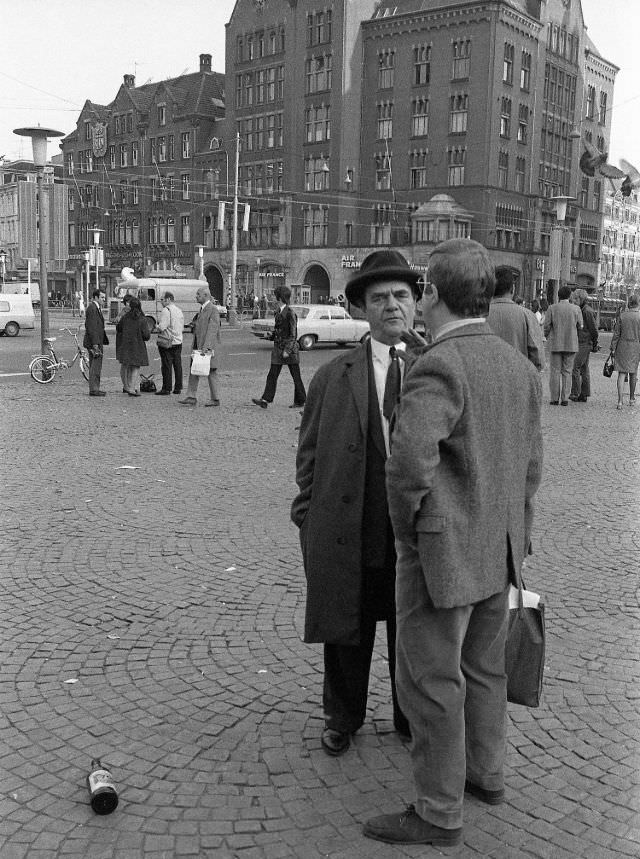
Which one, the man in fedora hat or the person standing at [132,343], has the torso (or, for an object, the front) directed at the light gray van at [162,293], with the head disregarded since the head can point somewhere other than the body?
the person standing

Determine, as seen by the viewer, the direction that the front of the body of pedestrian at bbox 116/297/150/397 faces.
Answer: away from the camera

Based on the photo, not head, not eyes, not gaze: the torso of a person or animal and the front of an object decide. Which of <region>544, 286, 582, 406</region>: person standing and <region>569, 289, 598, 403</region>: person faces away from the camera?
<region>544, 286, 582, 406</region>: person standing

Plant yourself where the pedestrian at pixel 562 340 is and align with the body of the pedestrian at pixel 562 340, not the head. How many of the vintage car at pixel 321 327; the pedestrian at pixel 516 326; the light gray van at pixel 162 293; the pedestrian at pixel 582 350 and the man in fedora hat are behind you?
2

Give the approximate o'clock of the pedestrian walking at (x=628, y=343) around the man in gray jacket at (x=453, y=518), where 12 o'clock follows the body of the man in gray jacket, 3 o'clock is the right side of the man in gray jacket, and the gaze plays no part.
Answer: The pedestrian walking is roughly at 2 o'clock from the man in gray jacket.

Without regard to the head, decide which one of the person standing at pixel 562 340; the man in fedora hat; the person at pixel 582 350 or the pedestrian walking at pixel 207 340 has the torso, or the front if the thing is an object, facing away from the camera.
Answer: the person standing at pixel 562 340

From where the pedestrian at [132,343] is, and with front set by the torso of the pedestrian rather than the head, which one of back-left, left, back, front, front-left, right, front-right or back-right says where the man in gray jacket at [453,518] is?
back

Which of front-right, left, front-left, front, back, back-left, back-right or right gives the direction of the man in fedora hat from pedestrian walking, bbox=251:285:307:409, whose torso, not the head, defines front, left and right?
left

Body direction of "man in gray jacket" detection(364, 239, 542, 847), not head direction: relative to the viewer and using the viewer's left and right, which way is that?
facing away from the viewer and to the left of the viewer
